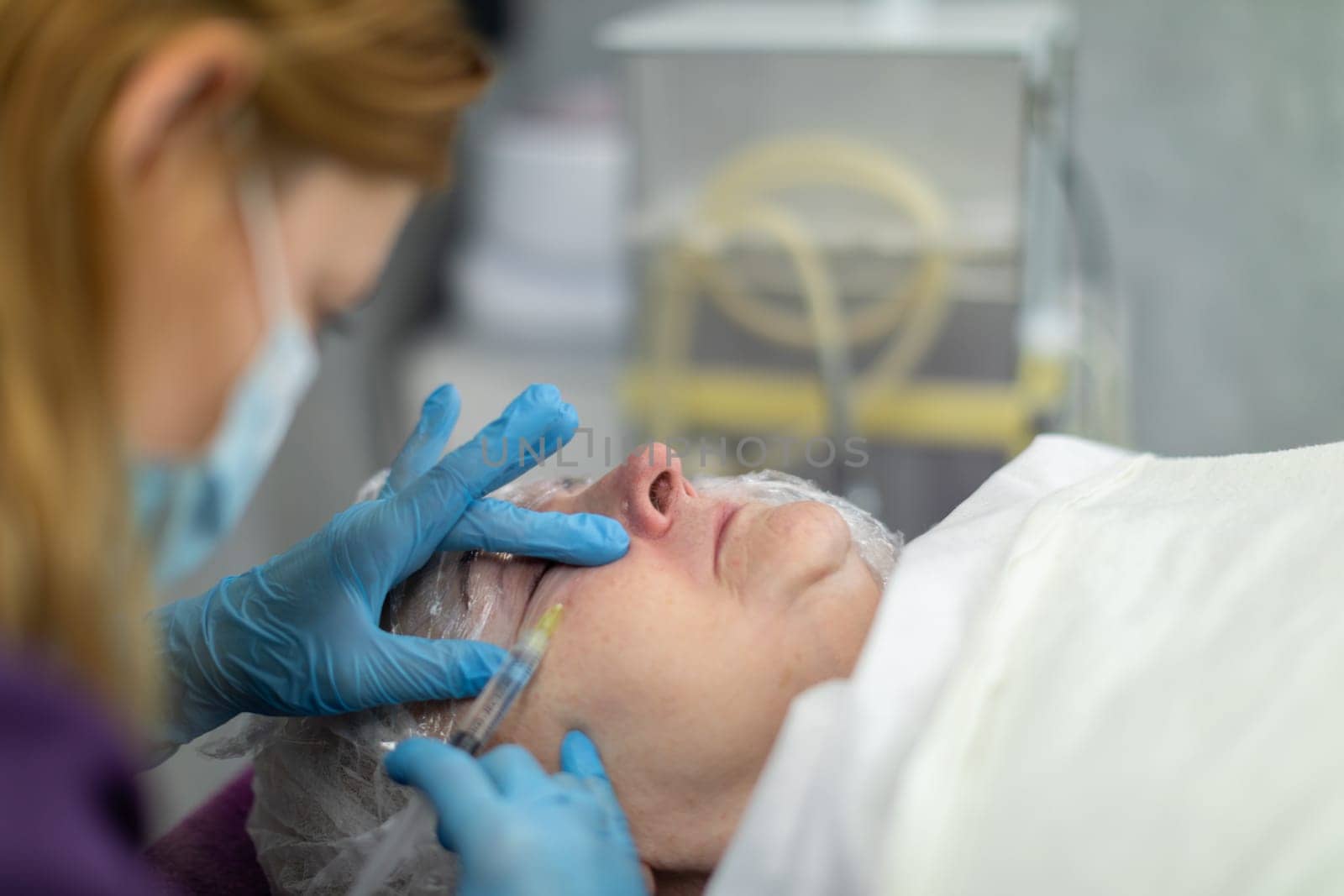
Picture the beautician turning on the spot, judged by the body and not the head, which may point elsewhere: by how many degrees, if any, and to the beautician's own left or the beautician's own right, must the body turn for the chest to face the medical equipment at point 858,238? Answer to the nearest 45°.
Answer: approximately 45° to the beautician's own left

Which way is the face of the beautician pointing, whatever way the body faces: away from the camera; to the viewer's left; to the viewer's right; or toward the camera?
to the viewer's right

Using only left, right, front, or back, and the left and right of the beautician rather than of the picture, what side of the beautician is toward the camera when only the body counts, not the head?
right
